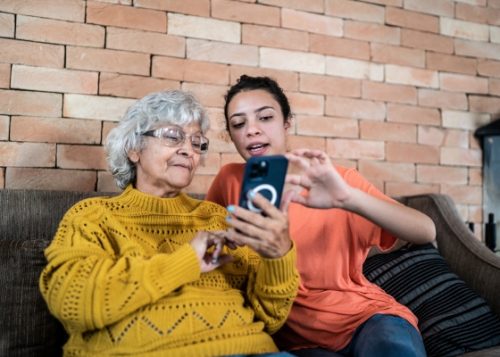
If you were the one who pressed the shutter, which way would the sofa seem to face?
facing the viewer

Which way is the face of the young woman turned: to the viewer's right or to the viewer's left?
to the viewer's left

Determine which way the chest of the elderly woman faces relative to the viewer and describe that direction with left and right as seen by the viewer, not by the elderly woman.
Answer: facing the viewer and to the right of the viewer
